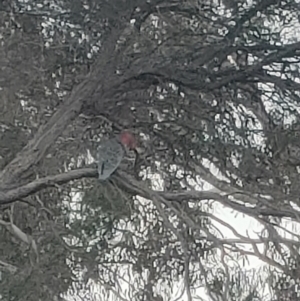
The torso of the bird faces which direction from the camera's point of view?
to the viewer's right
